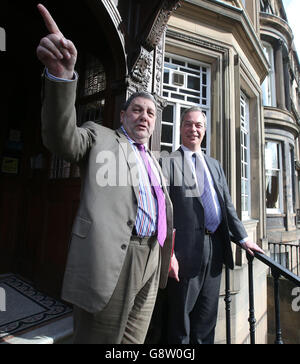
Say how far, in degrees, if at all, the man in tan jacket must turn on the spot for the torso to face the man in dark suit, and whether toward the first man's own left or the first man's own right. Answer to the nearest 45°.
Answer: approximately 90° to the first man's own left

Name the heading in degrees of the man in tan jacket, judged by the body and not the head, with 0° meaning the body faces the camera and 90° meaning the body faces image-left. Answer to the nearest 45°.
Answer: approximately 315°

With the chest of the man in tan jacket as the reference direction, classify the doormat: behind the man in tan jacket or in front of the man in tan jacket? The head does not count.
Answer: behind

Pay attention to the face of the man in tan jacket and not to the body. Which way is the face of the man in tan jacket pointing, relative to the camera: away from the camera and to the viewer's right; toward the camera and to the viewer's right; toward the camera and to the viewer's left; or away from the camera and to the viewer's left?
toward the camera and to the viewer's right
